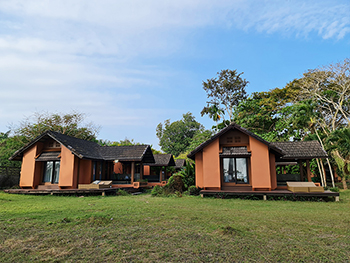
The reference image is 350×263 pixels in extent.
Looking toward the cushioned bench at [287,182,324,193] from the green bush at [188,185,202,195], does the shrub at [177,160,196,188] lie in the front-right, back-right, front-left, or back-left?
back-left

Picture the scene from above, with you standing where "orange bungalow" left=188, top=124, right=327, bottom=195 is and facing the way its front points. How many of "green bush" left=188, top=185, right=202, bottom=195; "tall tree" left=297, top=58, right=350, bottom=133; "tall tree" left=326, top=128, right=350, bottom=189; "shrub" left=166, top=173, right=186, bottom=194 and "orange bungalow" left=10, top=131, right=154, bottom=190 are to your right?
3

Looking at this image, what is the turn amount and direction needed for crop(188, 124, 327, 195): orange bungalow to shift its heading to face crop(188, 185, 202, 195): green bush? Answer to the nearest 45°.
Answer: approximately 90° to its right

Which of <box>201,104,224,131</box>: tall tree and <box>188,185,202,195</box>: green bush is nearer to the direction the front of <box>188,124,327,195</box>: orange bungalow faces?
the green bush

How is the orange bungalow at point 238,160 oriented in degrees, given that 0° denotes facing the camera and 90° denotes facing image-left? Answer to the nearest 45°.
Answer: approximately 0°

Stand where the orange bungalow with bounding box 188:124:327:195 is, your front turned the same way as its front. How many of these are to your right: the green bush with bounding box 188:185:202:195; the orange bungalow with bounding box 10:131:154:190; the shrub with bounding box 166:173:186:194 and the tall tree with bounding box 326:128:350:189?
3

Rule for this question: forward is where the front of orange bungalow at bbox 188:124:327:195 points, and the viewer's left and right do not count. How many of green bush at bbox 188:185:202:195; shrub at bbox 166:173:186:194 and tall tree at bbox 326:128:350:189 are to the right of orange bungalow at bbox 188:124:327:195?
2

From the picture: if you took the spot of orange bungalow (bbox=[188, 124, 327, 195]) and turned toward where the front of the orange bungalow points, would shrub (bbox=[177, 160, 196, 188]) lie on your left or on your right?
on your right

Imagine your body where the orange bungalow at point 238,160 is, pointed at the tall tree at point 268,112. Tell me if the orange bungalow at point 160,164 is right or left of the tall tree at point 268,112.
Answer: left

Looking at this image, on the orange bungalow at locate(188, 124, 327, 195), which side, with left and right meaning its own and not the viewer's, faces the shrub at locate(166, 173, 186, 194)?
right

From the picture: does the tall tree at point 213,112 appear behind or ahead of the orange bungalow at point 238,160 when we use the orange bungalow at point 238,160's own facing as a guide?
behind

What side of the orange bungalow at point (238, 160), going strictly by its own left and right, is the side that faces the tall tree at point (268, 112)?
back

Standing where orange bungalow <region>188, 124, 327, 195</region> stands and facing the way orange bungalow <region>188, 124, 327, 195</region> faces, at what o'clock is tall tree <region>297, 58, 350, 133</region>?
The tall tree is roughly at 7 o'clock from the orange bungalow.

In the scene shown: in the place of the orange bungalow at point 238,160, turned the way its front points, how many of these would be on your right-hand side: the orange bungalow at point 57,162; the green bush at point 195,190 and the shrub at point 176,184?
3
